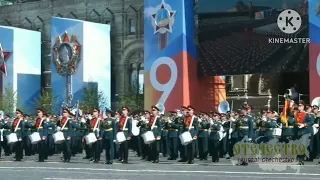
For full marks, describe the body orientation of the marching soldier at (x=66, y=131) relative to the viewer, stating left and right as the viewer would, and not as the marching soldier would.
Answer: facing the viewer and to the left of the viewer

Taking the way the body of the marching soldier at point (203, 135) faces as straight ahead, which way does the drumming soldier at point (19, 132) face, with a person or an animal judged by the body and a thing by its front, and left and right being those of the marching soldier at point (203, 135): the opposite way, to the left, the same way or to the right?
the same way

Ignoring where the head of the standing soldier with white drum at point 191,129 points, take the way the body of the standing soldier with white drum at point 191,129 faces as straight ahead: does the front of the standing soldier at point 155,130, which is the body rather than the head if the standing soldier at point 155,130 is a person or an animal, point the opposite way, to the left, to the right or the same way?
the same way

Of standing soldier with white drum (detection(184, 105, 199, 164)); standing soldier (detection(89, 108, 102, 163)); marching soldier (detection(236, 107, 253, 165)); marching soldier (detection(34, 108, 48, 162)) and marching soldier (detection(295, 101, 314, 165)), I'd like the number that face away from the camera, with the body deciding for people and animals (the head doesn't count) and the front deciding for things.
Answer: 0

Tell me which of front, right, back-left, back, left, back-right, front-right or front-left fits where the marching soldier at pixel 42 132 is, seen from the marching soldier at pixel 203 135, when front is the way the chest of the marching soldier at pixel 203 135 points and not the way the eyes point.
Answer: front-right

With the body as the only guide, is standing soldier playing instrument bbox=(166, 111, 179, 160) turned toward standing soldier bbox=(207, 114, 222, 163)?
no

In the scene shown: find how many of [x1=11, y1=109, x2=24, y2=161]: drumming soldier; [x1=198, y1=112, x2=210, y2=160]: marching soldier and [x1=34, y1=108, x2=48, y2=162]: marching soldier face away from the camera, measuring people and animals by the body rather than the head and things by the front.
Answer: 0

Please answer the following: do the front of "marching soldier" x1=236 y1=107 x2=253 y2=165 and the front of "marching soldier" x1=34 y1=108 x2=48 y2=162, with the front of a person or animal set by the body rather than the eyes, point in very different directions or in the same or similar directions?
same or similar directions

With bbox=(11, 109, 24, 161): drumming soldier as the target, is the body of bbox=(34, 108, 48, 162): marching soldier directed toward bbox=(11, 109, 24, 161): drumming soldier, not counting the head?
no

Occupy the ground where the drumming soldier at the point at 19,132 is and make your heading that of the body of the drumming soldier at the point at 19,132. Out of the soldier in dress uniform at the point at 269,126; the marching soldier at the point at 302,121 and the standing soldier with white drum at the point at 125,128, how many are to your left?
3

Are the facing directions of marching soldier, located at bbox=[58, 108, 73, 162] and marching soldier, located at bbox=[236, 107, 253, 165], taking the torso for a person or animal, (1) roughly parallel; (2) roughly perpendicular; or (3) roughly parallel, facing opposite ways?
roughly parallel

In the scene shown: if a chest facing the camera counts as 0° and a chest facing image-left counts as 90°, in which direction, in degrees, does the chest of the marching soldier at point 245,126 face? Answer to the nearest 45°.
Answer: approximately 45°

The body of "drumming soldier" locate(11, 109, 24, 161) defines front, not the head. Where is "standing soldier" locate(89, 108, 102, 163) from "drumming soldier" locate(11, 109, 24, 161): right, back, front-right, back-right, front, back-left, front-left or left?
left
